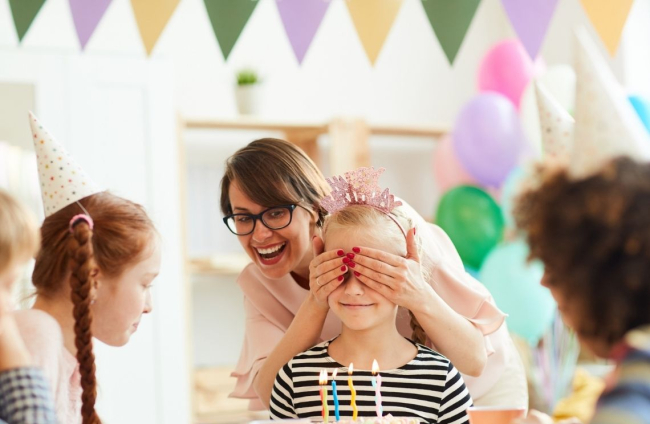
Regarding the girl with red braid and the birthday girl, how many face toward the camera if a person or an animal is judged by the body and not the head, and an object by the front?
1

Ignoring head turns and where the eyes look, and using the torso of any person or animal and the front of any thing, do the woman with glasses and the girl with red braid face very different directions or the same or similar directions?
very different directions

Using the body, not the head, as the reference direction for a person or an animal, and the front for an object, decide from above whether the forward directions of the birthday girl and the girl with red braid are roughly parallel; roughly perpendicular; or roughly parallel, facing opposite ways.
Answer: roughly perpendicular

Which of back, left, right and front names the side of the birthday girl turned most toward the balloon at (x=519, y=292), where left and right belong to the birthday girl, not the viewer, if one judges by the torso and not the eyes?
back

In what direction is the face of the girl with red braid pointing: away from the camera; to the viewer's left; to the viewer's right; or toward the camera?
to the viewer's right

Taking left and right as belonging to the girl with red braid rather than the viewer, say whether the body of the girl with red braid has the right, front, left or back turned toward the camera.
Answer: right

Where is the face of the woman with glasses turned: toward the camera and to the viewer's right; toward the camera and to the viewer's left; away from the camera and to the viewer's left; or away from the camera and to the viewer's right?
toward the camera and to the viewer's left

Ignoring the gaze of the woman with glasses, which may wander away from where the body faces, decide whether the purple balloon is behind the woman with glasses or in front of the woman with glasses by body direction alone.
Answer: behind

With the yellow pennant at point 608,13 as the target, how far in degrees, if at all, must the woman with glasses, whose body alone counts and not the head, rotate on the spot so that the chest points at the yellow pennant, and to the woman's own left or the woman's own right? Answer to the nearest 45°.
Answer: approximately 135° to the woman's own left
